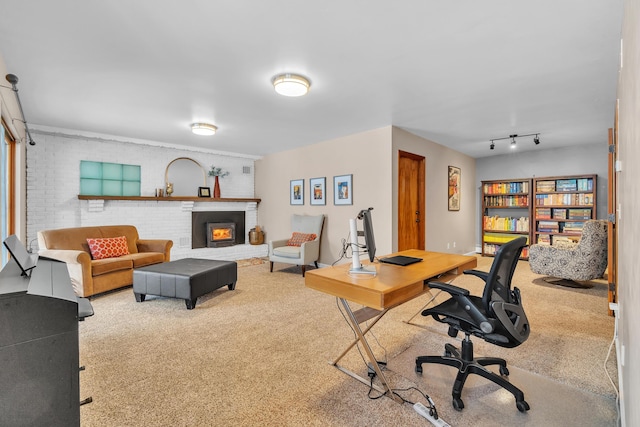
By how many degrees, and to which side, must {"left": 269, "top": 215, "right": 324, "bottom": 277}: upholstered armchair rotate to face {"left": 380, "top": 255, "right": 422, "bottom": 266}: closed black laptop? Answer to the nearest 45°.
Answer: approximately 45° to its left

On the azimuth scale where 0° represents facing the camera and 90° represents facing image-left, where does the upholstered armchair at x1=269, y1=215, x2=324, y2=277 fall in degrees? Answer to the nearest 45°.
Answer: approximately 45°

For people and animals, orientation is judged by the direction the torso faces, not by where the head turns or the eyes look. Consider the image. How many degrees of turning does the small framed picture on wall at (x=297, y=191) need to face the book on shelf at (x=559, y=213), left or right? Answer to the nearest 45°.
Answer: approximately 135° to its left

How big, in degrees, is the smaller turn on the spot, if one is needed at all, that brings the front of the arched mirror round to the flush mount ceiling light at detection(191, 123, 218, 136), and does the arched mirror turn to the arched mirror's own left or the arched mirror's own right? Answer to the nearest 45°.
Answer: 0° — it already faces it

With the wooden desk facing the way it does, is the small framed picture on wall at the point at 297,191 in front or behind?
behind

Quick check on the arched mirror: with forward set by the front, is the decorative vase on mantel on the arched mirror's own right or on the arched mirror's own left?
on the arched mirror's own left

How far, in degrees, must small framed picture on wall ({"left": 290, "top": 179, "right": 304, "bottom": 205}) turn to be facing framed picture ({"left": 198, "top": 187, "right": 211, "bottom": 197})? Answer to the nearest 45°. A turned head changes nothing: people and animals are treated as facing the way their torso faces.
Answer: approximately 45° to its right

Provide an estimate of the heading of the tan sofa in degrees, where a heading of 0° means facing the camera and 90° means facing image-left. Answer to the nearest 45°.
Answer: approximately 315°

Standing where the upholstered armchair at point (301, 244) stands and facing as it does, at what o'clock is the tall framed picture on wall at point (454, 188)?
The tall framed picture on wall is roughly at 7 o'clock from the upholstered armchair.

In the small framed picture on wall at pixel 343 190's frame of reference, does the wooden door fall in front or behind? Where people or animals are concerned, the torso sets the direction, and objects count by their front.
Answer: behind

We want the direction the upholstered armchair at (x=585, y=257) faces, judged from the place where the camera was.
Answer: facing to the left of the viewer

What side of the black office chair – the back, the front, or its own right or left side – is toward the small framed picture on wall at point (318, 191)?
front

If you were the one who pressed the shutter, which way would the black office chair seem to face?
facing away from the viewer and to the left of the viewer

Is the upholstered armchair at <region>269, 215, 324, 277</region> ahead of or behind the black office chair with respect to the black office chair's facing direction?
ahead
